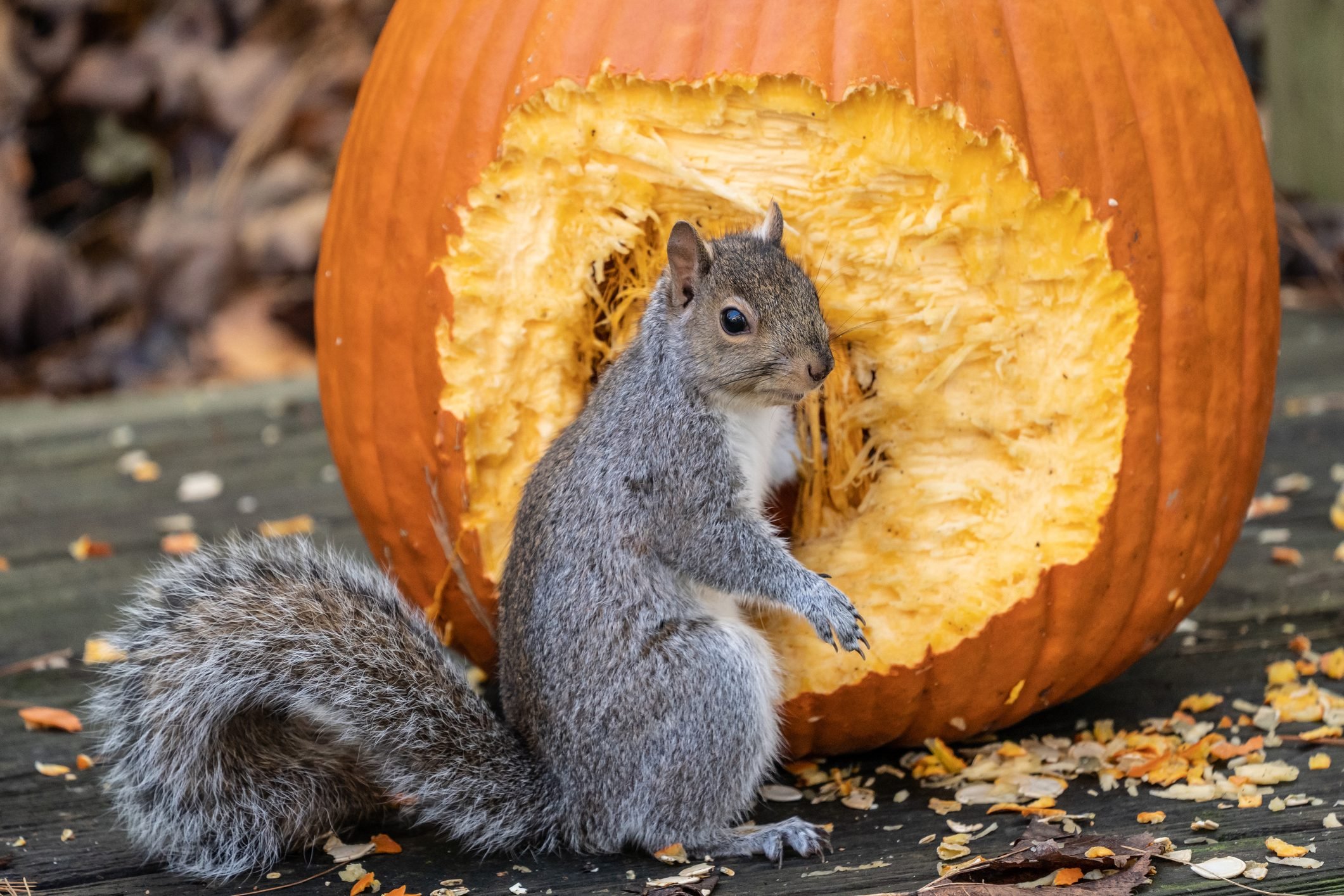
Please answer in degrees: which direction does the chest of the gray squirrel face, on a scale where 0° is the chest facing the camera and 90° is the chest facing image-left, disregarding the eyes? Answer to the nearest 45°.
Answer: approximately 270°

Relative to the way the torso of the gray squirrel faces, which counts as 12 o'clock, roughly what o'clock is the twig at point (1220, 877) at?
The twig is roughly at 1 o'clock from the gray squirrel.

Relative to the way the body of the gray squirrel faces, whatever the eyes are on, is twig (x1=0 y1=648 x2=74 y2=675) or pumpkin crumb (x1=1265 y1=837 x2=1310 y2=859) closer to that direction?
the pumpkin crumb

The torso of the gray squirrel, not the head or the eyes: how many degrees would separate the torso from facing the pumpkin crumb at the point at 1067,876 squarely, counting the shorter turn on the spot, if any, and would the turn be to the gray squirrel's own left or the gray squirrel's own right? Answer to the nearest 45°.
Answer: approximately 45° to the gray squirrel's own right

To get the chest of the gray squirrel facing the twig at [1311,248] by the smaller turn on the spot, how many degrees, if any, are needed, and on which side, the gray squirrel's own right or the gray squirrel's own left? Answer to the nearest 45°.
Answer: approximately 45° to the gray squirrel's own left

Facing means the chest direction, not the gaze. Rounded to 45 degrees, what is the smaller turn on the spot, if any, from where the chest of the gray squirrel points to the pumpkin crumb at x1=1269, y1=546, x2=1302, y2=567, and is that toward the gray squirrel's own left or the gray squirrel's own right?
approximately 45° to the gray squirrel's own left

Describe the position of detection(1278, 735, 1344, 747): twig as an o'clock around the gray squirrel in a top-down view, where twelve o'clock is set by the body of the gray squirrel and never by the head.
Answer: The twig is roughly at 12 o'clock from the gray squirrel.
